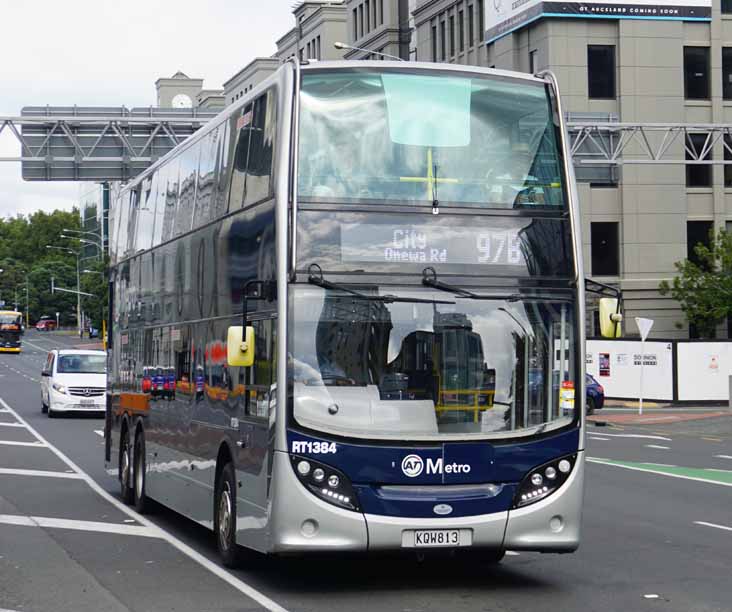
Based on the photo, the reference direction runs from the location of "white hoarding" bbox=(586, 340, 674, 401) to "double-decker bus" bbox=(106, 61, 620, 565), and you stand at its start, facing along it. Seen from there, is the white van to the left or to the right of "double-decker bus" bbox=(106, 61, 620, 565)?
right

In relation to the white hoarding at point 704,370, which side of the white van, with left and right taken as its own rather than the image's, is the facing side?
left

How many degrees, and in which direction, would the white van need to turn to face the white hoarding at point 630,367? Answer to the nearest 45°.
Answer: approximately 90° to its left

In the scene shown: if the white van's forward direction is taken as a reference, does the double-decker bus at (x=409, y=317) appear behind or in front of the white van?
in front

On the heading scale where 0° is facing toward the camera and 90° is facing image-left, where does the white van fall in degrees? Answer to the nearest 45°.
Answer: approximately 0°
